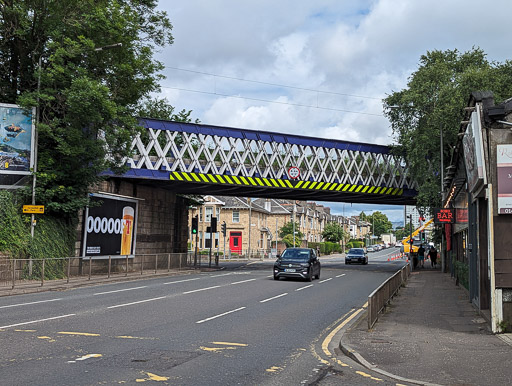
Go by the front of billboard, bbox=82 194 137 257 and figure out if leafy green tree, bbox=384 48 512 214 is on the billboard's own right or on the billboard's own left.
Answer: on the billboard's own left

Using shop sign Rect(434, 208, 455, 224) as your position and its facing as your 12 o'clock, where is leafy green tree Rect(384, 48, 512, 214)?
The leafy green tree is roughly at 6 o'clock from the shop sign.

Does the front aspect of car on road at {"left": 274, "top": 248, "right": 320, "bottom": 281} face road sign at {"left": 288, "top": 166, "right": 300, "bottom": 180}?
no

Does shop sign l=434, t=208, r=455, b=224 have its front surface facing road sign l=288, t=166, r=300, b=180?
no

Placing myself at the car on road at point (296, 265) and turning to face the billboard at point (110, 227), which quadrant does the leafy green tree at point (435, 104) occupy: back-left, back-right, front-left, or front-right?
back-right

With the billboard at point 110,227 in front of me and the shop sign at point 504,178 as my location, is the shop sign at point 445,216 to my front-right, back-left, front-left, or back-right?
front-right

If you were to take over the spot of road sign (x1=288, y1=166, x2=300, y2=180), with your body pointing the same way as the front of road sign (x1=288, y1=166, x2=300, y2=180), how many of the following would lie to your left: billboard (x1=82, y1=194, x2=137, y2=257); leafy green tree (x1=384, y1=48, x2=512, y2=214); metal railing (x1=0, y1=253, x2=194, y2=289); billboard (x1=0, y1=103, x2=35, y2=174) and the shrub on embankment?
1

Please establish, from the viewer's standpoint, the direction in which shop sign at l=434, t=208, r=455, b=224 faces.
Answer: facing the viewer

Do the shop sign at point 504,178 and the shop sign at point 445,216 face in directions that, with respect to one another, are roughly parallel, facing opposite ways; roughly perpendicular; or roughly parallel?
roughly parallel

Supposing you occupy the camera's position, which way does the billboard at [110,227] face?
facing the viewer and to the right of the viewer

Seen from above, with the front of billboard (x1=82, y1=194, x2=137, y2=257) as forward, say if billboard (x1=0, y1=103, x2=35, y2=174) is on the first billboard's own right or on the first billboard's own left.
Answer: on the first billboard's own right

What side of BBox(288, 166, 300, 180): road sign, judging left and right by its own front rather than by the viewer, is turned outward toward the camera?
front

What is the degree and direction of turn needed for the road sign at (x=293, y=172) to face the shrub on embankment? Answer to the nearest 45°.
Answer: approximately 45° to its right

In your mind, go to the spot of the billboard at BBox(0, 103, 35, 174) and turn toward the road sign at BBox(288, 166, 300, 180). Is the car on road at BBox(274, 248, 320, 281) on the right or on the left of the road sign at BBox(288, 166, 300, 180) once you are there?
right
